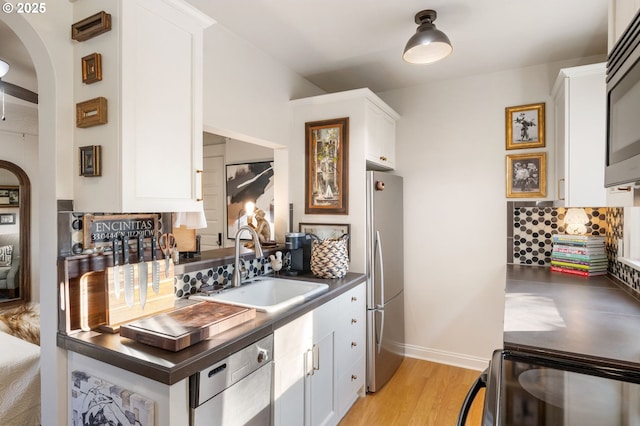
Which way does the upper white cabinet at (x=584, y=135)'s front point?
to the viewer's left

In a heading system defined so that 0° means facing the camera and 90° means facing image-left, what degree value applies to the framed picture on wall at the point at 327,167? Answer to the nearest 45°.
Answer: approximately 45°

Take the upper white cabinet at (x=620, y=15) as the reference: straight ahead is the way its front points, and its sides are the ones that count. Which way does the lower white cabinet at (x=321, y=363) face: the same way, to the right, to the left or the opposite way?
the opposite way

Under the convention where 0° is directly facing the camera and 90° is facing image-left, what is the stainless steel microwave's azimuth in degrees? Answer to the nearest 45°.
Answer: approximately 90°

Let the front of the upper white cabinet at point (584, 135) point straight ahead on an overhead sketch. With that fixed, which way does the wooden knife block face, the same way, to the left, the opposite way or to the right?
the opposite way

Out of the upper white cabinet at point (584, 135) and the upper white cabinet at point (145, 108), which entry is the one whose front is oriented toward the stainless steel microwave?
the upper white cabinet at point (145, 108)
